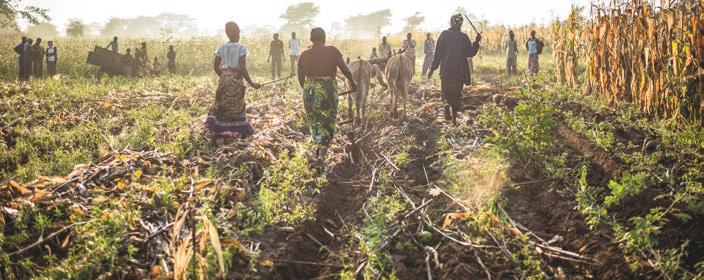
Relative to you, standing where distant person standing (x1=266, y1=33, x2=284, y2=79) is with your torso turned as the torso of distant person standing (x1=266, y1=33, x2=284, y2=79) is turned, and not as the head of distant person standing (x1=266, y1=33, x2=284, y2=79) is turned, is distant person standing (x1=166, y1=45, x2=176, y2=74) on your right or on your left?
on your right

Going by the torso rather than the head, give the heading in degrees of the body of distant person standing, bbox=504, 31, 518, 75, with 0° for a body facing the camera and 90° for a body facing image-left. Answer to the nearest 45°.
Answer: approximately 0°

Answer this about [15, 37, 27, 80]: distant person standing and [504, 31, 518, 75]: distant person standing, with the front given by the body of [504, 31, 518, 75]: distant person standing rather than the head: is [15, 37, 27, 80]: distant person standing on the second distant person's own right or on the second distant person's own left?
on the second distant person's own right

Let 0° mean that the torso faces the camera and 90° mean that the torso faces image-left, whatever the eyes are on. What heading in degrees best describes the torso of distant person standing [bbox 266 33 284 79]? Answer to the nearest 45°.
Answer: approximately 0°

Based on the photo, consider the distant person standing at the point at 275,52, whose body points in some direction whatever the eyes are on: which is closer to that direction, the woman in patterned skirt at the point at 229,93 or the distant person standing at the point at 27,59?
the woman in patterned skirt

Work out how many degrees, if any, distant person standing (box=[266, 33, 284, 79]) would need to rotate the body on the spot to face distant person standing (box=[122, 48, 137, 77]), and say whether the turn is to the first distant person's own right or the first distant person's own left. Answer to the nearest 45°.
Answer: approximately 90° to the first distant person's own right

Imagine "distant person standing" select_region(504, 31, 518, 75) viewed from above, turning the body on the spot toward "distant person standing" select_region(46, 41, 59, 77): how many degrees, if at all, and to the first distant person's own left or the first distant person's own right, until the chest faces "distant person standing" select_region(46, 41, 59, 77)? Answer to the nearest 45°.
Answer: approximately 90° to the first distant person's own right
